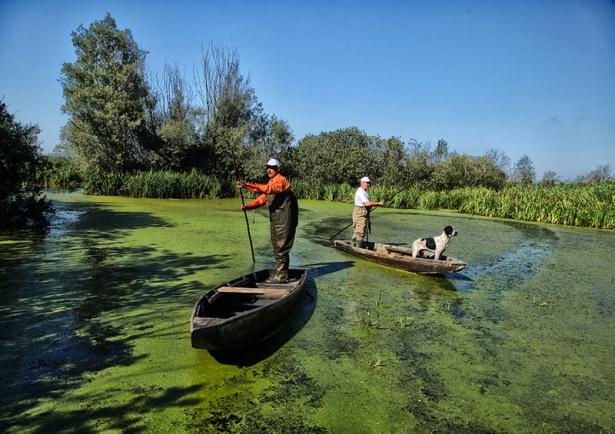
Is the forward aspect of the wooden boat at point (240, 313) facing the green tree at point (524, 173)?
no

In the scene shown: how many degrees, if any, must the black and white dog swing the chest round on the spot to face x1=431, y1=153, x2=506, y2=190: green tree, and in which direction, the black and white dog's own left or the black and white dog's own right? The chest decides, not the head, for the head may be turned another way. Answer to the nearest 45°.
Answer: approximately 90° to the black and white dog's own left

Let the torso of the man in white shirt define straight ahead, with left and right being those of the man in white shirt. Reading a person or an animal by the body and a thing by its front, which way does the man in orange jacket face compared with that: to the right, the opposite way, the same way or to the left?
the opposite way

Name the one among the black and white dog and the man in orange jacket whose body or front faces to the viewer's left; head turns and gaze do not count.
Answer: the man in orange jacket

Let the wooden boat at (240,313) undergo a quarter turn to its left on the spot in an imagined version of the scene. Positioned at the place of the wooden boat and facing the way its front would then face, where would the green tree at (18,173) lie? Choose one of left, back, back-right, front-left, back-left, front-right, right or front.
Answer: back

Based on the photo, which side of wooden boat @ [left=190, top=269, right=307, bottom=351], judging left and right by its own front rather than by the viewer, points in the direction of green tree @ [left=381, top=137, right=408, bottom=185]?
back

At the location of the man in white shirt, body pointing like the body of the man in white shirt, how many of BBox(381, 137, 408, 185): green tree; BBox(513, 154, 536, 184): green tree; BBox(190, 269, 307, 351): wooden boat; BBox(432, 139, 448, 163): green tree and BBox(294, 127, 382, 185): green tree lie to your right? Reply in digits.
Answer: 1

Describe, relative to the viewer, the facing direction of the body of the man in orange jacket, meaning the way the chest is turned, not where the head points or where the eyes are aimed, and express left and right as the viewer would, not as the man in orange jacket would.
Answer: facing to the left of the viewer

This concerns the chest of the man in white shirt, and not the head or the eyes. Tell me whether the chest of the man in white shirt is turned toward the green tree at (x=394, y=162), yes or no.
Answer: no

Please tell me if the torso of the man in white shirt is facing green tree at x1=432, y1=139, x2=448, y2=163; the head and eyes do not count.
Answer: no

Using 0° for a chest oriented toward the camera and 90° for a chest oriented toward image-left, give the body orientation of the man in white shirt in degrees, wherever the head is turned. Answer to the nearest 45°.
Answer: approximately 270°

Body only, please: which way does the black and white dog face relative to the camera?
to the viewer's right

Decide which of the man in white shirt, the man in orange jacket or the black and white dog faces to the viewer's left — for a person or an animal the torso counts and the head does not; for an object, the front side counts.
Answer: the man in orange jacket

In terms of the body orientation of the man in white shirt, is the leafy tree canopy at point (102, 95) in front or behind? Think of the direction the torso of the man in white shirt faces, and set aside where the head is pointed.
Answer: behind

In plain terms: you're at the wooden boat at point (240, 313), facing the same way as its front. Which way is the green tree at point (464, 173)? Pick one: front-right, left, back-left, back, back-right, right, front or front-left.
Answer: back

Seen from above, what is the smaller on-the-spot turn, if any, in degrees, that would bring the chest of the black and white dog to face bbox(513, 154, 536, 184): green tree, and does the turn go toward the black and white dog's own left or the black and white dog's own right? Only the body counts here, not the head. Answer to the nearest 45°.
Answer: approximately 90° to the black and white dog's own left

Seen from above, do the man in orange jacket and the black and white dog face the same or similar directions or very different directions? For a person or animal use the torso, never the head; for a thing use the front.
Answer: very different directions

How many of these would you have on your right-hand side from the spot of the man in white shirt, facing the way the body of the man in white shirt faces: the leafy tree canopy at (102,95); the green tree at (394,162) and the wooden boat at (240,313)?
1
